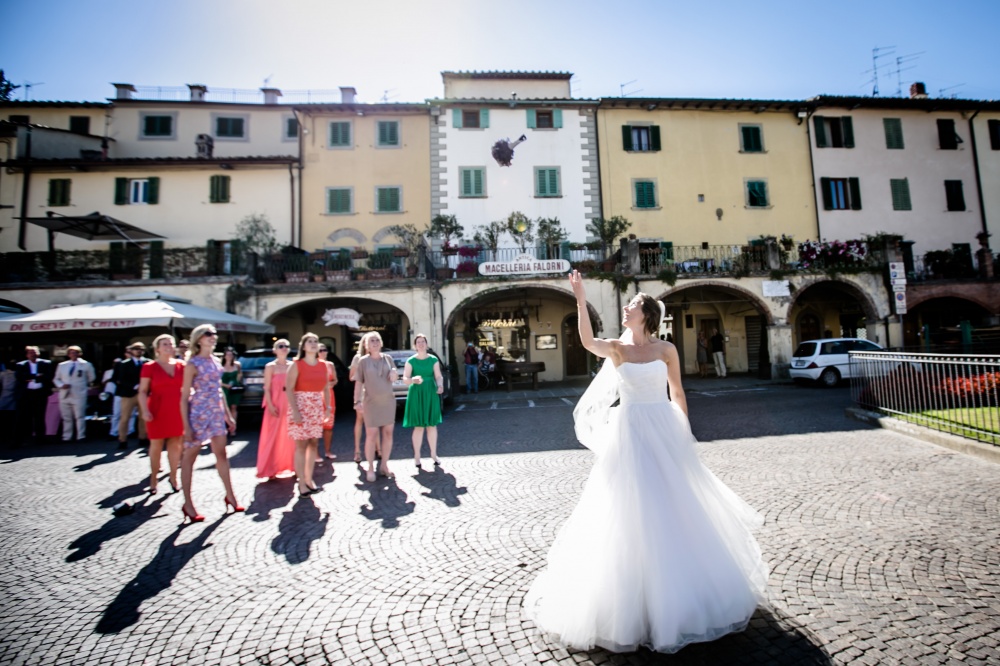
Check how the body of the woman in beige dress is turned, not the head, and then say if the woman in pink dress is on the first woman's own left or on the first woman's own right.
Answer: on the first woman's own right

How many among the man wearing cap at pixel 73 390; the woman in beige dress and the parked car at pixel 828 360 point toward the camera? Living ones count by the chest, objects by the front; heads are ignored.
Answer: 2

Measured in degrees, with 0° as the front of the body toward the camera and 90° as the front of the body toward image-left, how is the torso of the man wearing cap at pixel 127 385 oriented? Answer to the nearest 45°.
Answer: approximately 315°

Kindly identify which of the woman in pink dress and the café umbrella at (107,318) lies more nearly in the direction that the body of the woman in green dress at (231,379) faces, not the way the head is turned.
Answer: the woman in pink dress

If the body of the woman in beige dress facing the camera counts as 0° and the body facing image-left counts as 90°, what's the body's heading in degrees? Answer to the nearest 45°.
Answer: approximately 0°

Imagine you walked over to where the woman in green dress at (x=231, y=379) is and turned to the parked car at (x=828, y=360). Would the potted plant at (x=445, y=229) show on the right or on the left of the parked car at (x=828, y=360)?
left

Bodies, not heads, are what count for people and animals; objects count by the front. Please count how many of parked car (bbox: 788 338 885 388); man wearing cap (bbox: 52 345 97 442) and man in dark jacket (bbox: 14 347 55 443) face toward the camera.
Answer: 2
